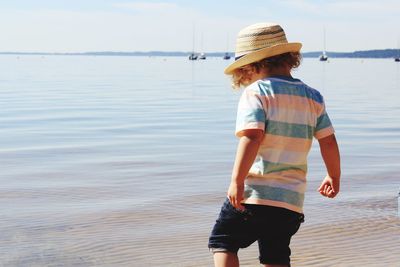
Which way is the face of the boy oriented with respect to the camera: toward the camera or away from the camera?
away from the camera

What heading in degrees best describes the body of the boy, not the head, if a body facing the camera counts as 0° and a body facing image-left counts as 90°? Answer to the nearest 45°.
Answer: approximately 135°
